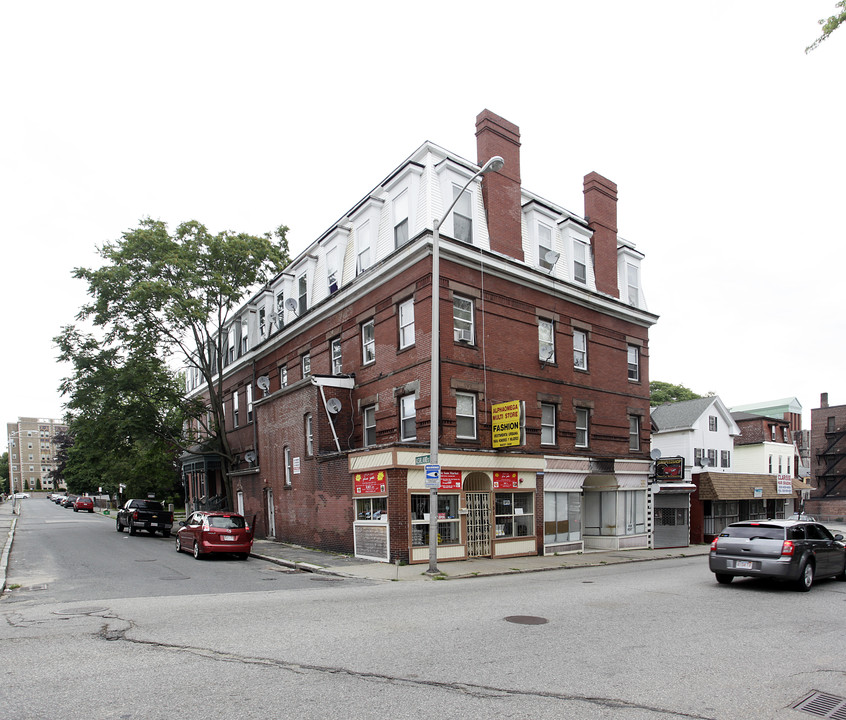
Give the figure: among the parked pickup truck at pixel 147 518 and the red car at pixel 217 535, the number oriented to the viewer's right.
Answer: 0

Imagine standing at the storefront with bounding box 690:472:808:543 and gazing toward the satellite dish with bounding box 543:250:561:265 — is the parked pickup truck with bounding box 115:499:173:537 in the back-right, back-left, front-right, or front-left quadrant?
front-right

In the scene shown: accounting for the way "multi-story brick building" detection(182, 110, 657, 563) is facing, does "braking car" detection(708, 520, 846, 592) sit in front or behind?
in front

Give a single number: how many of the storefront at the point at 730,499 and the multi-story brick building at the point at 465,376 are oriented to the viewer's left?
0

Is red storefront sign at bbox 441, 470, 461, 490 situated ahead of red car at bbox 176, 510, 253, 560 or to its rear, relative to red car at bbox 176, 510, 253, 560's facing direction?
to the rear

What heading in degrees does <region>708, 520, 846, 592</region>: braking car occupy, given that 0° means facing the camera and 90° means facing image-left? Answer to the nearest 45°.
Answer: approximately 225°

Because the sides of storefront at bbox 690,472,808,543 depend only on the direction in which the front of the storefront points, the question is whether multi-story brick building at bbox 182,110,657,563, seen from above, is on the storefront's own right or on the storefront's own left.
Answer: on the storefront's own right

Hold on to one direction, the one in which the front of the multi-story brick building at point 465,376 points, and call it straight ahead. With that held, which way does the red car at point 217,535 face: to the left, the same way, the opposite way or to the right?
the opposite way

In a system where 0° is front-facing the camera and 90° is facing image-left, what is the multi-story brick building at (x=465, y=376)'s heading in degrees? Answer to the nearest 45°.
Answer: approximately 315°

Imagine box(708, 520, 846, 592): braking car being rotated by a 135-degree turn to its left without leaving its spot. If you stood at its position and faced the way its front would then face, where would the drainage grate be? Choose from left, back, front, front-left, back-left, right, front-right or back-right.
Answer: left

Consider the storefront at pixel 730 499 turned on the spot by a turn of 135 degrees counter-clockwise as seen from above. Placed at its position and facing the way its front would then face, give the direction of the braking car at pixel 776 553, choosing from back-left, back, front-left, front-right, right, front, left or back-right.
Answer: back
